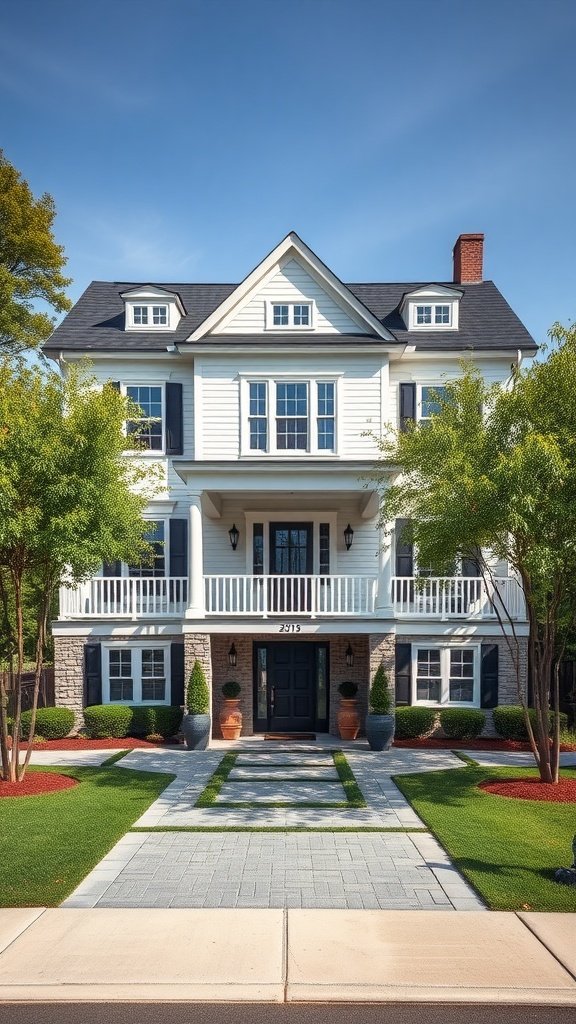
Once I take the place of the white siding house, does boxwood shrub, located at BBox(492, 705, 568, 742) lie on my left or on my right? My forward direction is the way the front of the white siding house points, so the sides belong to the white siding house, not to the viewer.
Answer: on my left

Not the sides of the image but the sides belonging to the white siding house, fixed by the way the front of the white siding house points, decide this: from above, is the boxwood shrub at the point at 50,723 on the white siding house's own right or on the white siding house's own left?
on the white siding house's own right

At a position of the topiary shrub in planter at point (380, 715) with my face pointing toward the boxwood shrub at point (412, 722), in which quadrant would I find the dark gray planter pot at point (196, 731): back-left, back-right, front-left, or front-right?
back-left

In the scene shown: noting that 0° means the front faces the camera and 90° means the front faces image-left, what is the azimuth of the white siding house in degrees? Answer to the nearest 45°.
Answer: approximately 0°

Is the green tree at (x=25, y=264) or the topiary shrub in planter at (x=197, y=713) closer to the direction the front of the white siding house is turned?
the topiary shrub in planter
